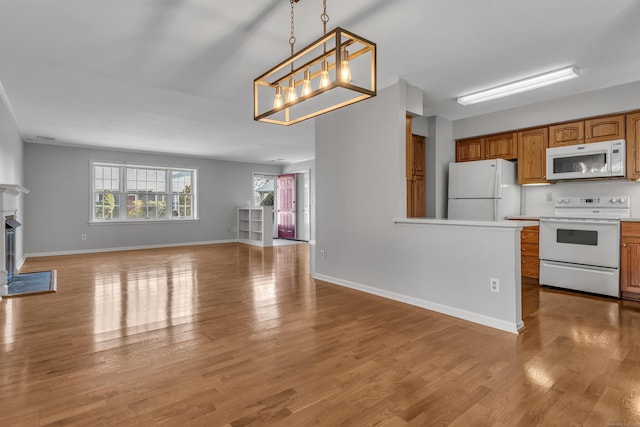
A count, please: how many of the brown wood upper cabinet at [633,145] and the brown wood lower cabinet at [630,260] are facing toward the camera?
2

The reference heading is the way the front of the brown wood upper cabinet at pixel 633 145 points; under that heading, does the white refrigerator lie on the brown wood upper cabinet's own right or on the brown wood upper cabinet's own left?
on the brown wood upper cabinet's own right

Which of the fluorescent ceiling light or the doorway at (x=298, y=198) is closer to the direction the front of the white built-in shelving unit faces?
the fluorescent ceiling light

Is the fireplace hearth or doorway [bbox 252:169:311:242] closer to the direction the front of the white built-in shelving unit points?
the fireplace hearth

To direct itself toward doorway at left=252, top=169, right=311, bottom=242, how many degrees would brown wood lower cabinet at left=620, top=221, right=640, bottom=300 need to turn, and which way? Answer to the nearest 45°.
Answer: approximately 90° to its right

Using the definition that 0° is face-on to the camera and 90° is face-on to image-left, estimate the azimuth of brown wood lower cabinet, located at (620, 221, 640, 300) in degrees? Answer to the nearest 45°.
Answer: approximately 0°
